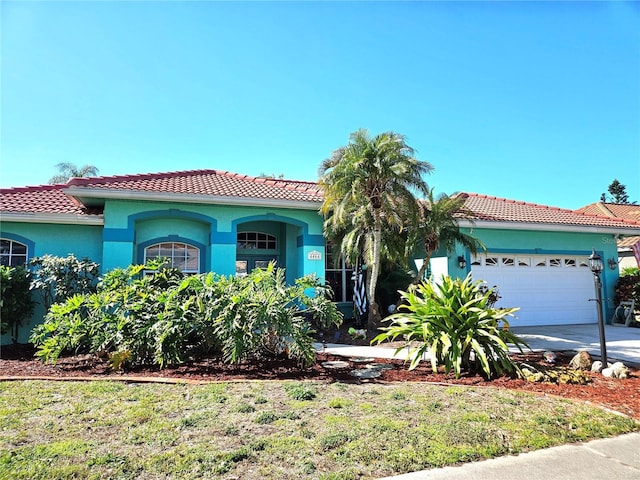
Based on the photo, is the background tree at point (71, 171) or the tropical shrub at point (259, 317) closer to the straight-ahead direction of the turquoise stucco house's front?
the tropical shrub

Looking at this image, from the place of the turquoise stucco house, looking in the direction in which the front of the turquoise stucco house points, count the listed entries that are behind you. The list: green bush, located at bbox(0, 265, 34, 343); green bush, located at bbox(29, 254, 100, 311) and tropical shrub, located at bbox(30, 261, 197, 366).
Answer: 0

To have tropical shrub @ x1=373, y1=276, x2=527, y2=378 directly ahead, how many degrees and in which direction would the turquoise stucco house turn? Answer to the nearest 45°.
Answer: approximately 45° to its left

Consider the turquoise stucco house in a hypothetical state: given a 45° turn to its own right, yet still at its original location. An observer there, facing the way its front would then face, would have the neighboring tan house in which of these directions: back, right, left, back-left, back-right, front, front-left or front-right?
back

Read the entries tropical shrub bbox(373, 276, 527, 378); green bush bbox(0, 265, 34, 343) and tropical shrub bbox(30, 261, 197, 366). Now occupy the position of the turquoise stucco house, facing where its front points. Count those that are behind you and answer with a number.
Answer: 0

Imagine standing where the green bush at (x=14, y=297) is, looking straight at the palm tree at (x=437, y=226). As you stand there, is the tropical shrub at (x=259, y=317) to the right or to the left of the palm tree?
right

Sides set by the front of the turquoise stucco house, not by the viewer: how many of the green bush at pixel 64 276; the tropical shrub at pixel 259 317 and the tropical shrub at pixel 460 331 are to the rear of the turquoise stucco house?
0

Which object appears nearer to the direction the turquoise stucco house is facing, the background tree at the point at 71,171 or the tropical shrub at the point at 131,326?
the tropical shrub

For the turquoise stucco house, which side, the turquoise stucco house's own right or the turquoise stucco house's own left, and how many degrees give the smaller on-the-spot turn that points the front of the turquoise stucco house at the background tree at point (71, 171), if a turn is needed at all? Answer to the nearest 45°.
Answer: approximately 135° to the turquoise stucco house's own right

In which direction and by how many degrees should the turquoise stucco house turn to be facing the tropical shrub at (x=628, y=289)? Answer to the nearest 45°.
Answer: approximately 90° to its left

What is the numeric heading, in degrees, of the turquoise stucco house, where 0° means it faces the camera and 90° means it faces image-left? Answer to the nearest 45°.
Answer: approximately 0°

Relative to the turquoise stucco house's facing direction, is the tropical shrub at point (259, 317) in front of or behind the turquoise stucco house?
in front
